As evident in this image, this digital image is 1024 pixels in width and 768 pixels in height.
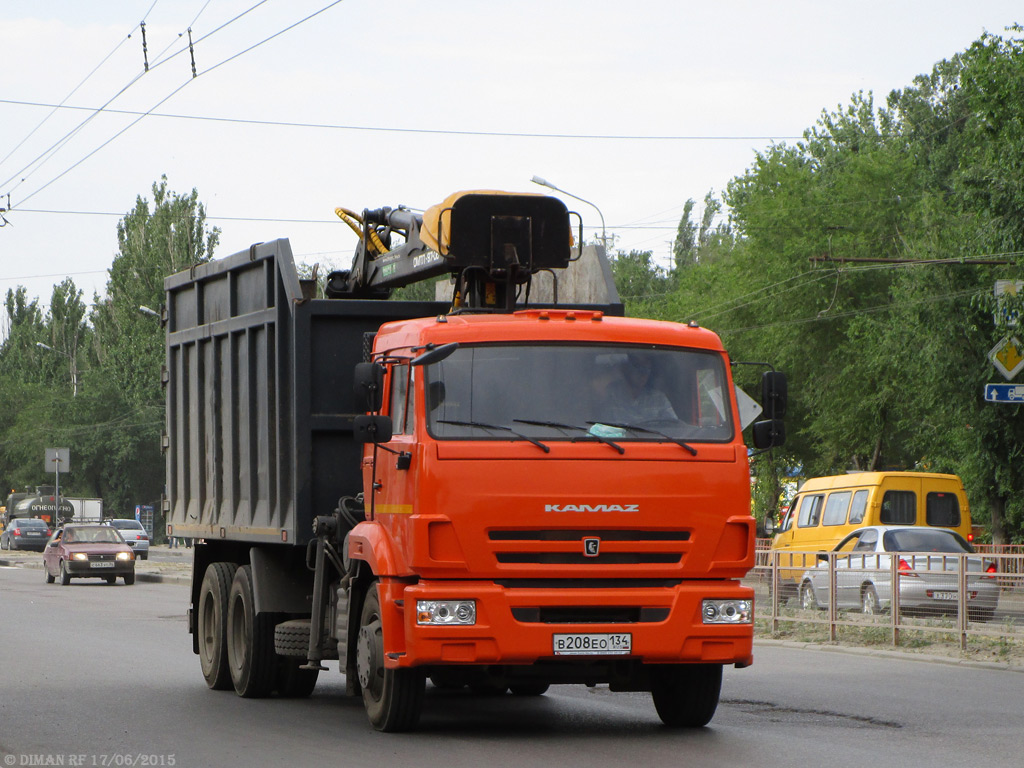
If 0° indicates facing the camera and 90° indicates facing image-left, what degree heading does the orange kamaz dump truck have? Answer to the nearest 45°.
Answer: approximately 315°

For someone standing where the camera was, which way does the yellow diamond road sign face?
facing the viewer

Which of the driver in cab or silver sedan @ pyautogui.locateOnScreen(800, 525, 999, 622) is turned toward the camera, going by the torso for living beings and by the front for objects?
the driver in cab

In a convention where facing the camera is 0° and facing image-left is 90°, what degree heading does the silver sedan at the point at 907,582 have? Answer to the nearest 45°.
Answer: approximately 135°

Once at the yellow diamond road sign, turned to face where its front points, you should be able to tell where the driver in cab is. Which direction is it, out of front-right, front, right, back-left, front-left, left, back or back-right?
front

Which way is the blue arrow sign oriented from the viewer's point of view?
toward the camera

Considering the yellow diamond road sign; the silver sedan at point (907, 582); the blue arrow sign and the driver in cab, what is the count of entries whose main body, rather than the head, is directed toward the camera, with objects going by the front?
3
